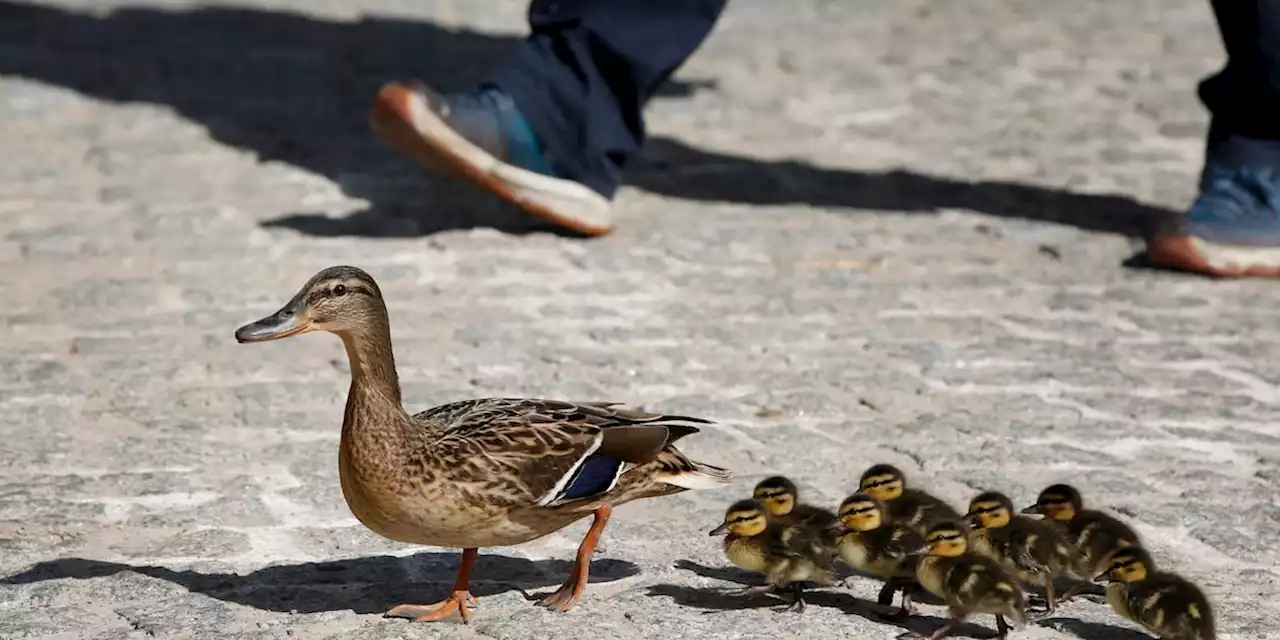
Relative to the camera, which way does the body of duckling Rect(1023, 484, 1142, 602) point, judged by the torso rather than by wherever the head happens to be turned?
to the viewer's left

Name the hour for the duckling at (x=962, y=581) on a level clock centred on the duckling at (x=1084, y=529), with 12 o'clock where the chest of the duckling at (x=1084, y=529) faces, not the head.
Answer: the duckling at (x=962, y=581) is roughly at 10 o'clock from the duckling at (x=1084, y=529).

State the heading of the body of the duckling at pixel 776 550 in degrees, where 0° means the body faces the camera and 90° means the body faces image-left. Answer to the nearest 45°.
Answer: approximately 90°

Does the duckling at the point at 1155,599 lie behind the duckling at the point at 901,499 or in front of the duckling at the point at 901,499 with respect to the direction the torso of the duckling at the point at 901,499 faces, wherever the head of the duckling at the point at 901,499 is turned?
behind

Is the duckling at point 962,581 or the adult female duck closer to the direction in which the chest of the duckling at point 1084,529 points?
the adult female duck

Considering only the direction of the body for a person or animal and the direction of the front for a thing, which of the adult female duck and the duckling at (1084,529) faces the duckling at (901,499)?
the duckling at (1084,529)

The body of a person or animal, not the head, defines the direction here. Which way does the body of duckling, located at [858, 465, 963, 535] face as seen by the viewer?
to the viewer's left

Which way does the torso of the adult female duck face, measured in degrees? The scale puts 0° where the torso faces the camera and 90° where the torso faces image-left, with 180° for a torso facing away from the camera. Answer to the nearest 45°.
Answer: approximately 90°

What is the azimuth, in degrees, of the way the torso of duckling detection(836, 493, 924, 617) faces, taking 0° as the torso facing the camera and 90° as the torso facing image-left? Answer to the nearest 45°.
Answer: approximately 45°

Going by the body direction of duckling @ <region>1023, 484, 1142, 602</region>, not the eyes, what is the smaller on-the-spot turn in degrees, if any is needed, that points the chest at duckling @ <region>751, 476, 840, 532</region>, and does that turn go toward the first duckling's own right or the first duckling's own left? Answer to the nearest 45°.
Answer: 0° — it already faces it

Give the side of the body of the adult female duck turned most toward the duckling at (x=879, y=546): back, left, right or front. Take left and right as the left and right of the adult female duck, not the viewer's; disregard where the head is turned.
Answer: back

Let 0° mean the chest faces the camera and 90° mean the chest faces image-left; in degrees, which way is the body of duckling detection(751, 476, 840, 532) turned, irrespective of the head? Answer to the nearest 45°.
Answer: approximately 90°

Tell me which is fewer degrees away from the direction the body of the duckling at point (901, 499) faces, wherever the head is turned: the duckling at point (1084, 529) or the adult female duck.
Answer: the adult female duck

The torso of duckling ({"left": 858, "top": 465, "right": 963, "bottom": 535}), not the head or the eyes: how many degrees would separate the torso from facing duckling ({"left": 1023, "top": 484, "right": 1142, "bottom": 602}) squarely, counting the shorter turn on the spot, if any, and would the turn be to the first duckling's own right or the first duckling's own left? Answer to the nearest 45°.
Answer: approximately 180°
